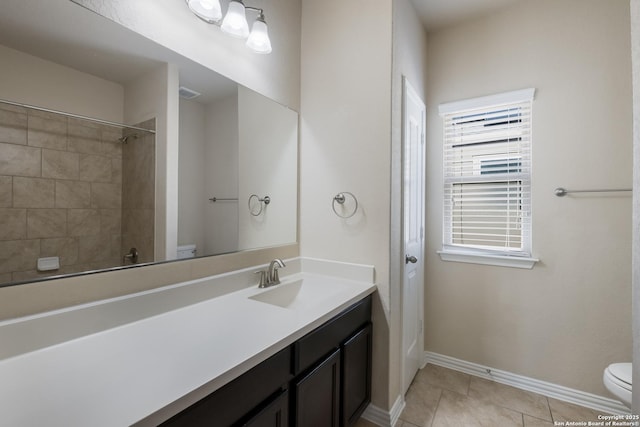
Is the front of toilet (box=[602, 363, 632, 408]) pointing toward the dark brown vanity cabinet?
no

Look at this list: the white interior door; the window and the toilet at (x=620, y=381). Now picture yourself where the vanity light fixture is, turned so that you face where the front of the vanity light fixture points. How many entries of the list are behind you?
0

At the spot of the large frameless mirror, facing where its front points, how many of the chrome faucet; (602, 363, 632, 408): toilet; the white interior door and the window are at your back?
0

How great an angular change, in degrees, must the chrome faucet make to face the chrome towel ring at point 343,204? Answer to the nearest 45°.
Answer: approximately 45° to its left

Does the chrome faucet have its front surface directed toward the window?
no

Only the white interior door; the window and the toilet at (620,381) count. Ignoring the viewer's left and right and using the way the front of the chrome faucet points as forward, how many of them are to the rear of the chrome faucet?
0

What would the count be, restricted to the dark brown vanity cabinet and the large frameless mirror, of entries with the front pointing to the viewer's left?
0

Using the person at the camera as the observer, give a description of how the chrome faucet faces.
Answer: facing the viewer and to the right of the viewer

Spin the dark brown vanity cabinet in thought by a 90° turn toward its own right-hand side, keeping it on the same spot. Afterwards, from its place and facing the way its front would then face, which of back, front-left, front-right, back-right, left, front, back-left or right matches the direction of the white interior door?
back

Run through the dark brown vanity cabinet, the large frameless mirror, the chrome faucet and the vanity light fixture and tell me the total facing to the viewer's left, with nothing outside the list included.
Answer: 0

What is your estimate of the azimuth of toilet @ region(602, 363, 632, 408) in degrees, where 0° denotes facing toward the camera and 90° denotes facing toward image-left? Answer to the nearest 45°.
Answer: approximately 90°

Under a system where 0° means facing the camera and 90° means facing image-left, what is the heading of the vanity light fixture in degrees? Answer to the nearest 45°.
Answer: approximately 315°

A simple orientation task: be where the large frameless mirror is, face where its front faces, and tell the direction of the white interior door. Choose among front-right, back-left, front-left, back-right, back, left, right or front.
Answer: front-left
